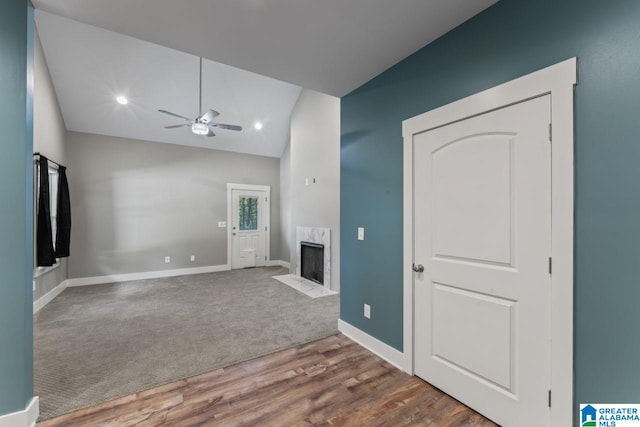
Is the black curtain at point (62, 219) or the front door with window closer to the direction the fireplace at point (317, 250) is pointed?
the black curtain

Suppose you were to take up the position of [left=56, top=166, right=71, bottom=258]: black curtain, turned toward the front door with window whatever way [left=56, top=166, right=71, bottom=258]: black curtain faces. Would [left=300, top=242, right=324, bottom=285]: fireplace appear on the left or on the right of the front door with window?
right

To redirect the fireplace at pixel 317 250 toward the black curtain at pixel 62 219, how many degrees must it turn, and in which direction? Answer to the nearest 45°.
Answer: approximately 45° to its right

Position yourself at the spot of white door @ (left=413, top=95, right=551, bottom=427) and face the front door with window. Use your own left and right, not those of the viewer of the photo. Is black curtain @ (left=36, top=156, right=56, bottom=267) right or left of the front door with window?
left

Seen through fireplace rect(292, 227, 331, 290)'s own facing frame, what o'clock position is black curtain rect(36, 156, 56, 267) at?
The black curtain is roughly at 1 o'clock from the fireplace.

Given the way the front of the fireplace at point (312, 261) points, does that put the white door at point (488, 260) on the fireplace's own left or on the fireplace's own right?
on the fireplace's own left

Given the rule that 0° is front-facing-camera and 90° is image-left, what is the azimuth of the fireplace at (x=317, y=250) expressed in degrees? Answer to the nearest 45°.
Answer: approximately 45°

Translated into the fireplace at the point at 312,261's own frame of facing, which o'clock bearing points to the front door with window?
The front door with window is roughly at 3 o'clock from the fireplace.

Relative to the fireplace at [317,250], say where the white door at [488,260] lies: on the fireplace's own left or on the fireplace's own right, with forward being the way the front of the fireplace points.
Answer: on the fireplace's own left

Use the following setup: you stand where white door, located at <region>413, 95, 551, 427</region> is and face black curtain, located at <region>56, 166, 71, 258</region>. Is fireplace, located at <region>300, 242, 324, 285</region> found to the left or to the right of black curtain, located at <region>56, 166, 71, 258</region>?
right
